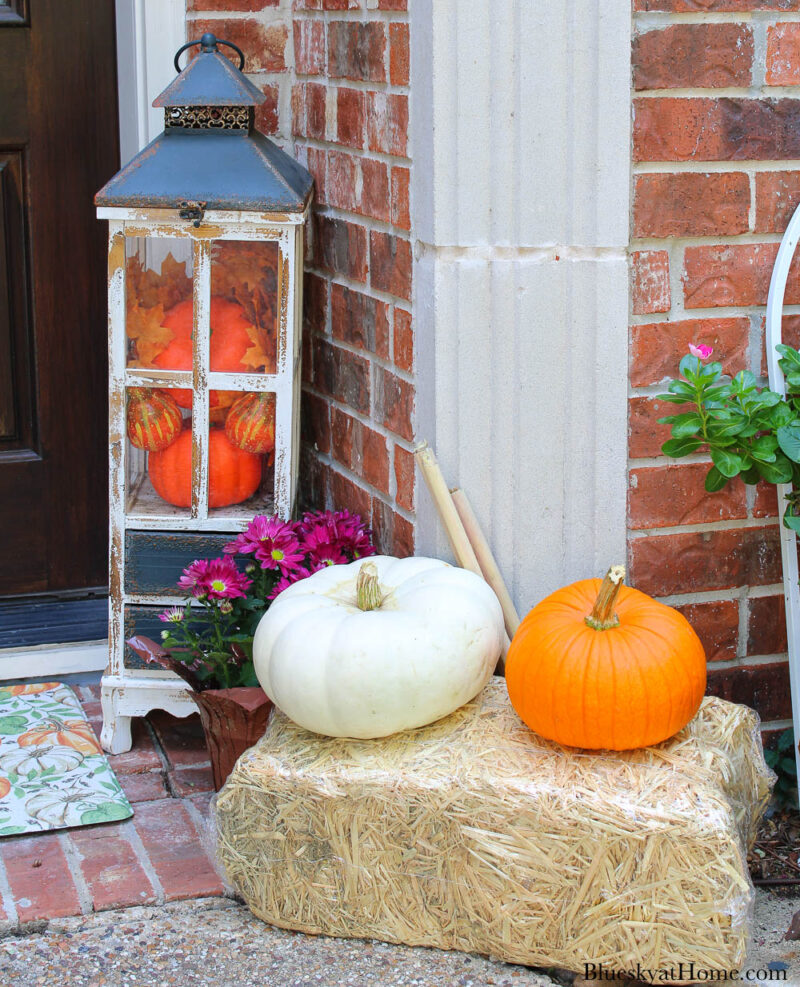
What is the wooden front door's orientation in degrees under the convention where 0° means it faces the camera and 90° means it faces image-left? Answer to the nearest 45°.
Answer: approximately 0°

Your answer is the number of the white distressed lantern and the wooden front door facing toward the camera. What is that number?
2

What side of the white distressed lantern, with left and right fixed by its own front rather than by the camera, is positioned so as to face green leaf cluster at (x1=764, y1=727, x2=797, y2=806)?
left
